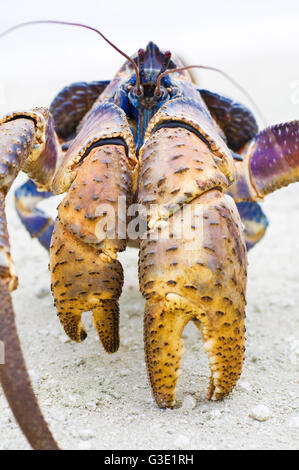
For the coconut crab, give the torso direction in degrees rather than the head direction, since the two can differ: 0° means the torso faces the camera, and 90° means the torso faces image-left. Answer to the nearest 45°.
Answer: approximately 0°
